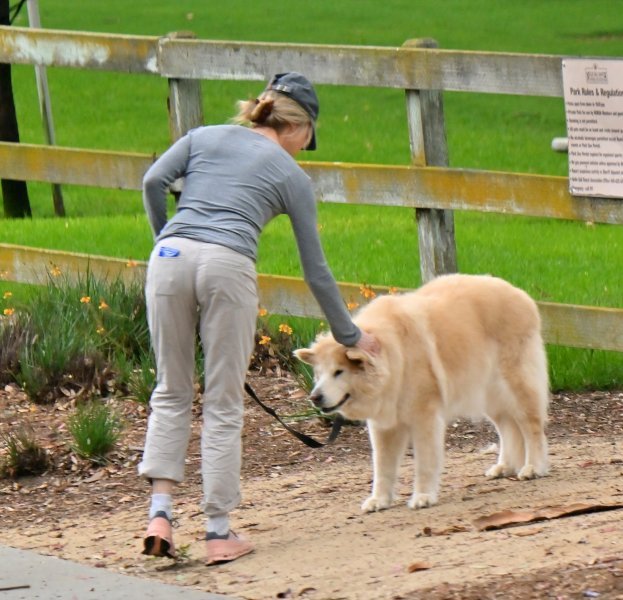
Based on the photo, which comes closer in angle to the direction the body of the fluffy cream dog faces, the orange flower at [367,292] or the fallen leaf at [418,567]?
the fallen leaf

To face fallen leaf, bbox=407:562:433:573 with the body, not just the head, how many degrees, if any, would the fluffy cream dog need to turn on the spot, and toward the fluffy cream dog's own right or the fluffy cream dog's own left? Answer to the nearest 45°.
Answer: approximately 45° to the fluffy cream dog's own left

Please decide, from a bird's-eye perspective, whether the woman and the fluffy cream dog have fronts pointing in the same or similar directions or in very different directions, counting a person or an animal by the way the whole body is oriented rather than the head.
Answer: very different directions

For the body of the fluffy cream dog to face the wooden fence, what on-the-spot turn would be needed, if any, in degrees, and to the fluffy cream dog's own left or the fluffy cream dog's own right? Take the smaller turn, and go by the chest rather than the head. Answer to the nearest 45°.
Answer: approximately 135° to the fluffy cream dog's own right

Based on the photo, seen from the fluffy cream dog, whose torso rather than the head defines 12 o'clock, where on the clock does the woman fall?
The woman is roughly at 12 o'clock from the fluffy cream dog.

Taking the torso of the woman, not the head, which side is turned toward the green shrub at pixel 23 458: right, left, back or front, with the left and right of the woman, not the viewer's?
left

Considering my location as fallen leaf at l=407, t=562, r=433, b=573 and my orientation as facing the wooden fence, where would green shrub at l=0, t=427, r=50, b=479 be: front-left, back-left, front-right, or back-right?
front-left

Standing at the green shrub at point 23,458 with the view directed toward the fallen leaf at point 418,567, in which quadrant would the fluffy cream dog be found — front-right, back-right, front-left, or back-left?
front-left

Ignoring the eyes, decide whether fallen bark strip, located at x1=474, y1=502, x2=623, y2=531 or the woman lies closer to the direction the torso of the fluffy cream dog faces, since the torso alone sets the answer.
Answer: the woman

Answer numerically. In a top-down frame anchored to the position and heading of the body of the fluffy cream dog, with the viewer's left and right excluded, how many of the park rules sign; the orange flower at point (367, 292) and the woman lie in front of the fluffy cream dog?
1

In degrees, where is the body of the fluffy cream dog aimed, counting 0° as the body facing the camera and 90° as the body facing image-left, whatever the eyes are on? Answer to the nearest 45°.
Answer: approximately 45°

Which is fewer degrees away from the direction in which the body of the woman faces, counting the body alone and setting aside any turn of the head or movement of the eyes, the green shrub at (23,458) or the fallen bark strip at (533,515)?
the fallen bark strip

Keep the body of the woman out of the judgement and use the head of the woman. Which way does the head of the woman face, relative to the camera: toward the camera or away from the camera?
away from the camera
